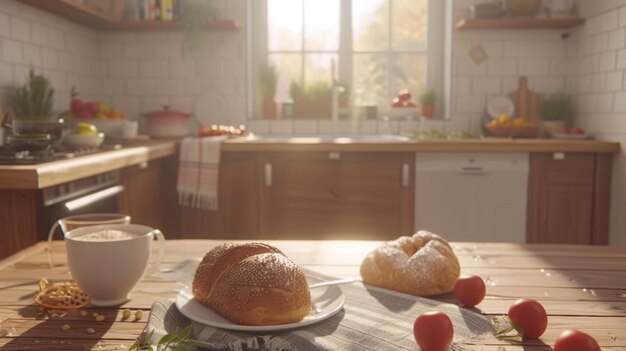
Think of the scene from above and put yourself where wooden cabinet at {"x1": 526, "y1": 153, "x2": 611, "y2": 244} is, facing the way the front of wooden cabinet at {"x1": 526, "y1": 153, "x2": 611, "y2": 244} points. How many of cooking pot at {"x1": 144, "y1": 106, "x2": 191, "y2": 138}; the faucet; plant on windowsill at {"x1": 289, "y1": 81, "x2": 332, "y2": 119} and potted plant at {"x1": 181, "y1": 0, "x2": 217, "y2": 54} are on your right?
4

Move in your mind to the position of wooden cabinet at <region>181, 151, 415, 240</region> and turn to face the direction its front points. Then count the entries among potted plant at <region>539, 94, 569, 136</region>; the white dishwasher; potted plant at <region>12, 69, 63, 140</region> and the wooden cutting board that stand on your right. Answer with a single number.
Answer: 1

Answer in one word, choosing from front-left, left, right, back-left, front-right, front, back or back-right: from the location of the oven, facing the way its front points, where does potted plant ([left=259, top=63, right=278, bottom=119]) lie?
left

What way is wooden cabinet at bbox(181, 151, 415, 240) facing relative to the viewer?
toward the camera

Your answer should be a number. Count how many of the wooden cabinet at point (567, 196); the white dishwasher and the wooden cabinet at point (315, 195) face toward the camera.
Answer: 3

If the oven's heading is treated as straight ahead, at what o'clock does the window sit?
The window is roughly at 9 o'clock from the oven.

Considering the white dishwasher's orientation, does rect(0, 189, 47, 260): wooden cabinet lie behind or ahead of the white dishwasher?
ahead

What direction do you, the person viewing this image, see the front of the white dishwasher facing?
facing the viewer

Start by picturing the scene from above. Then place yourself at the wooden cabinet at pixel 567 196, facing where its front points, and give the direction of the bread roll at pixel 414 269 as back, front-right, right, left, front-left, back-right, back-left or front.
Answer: front

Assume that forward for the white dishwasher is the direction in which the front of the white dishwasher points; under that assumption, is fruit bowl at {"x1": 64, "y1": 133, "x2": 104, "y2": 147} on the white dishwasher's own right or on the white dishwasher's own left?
on the white dishwasher's own right

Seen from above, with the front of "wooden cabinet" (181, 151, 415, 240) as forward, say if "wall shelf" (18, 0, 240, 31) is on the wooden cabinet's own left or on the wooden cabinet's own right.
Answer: on the wooden cabinet's own right

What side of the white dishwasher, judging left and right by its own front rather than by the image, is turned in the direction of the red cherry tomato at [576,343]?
front

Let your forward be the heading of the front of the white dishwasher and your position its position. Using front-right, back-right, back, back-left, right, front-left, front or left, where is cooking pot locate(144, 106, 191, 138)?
right

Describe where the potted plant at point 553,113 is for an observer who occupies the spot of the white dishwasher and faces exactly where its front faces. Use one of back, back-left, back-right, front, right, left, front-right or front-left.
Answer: back-left

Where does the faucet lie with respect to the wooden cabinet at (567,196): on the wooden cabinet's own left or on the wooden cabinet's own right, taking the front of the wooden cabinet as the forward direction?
on the wooden cabinet's own right

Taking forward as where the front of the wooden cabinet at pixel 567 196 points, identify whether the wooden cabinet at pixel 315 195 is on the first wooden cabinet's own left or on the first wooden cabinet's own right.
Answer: on the first wooden cabinet's own right

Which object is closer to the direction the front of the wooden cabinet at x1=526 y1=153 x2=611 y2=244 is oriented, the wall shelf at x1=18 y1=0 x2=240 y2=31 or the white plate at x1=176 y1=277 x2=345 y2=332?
the white plate

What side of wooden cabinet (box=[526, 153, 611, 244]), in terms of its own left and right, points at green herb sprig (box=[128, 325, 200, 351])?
front

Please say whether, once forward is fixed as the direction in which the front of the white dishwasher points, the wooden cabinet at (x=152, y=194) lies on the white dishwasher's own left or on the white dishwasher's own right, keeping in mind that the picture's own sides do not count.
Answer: on the white dishwasher's own right

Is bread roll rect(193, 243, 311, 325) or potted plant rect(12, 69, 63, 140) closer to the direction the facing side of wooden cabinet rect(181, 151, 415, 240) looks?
the bread roll

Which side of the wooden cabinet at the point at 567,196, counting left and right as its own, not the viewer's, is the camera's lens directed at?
front

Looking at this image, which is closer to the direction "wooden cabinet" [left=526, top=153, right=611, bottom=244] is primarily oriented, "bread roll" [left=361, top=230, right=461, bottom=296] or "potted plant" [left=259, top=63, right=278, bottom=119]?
the bread roll

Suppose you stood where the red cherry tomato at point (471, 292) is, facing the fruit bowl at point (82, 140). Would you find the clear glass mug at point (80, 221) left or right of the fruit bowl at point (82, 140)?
left
